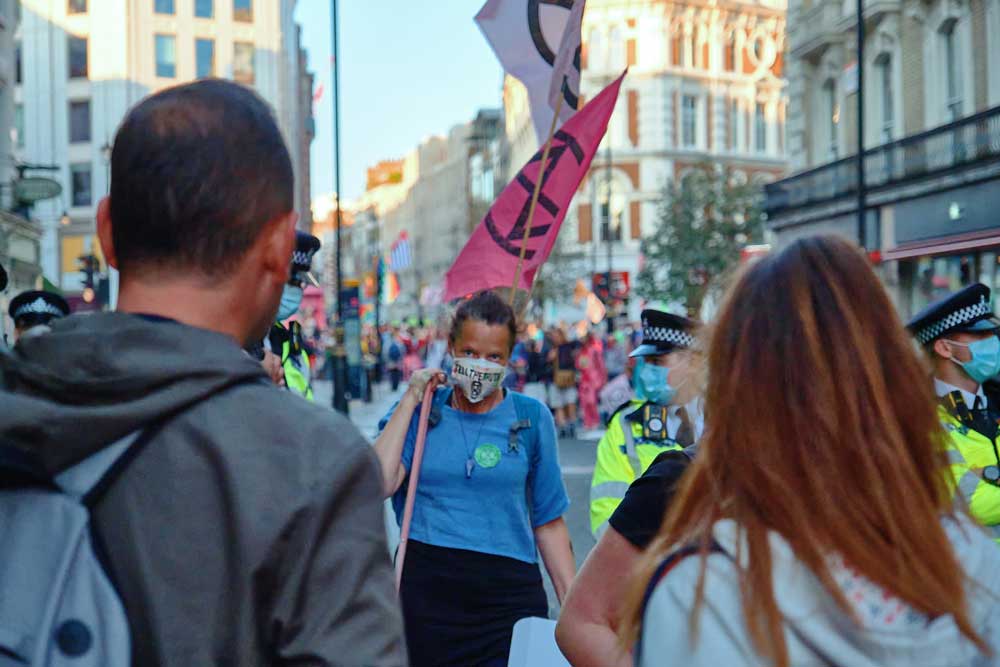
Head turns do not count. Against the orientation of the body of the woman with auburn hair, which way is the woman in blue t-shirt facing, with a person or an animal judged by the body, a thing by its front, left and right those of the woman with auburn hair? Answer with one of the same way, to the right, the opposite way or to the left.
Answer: the opposite way

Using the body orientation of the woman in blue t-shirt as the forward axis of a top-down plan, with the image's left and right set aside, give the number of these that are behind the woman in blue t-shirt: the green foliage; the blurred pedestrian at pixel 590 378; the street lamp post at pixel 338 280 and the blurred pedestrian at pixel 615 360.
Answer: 4

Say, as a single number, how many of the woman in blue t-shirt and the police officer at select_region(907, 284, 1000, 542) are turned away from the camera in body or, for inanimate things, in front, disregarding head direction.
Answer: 0

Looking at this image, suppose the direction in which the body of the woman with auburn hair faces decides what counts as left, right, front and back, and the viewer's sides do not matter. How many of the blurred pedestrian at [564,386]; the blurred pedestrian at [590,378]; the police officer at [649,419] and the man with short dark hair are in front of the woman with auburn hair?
3

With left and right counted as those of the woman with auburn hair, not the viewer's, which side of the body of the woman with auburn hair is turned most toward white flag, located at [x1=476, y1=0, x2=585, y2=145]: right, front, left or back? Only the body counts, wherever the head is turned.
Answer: front

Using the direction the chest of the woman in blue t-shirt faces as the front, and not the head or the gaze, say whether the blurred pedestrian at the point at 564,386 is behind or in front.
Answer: behind

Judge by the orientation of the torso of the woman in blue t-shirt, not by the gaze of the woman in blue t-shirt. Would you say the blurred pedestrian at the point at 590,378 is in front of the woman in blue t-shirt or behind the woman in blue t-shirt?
behind

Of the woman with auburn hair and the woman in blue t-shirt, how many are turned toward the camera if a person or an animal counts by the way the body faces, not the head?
1

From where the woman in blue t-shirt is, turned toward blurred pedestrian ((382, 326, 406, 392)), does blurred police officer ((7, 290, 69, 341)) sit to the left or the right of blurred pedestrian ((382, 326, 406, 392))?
left

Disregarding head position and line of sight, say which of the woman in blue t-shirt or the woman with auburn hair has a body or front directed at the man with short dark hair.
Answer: the woman in blue t-shirt

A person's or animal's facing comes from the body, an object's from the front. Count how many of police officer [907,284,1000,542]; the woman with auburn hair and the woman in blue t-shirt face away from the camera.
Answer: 1

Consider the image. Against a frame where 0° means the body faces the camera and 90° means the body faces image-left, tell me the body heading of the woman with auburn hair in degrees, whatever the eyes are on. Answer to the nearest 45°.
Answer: approximately 180°
